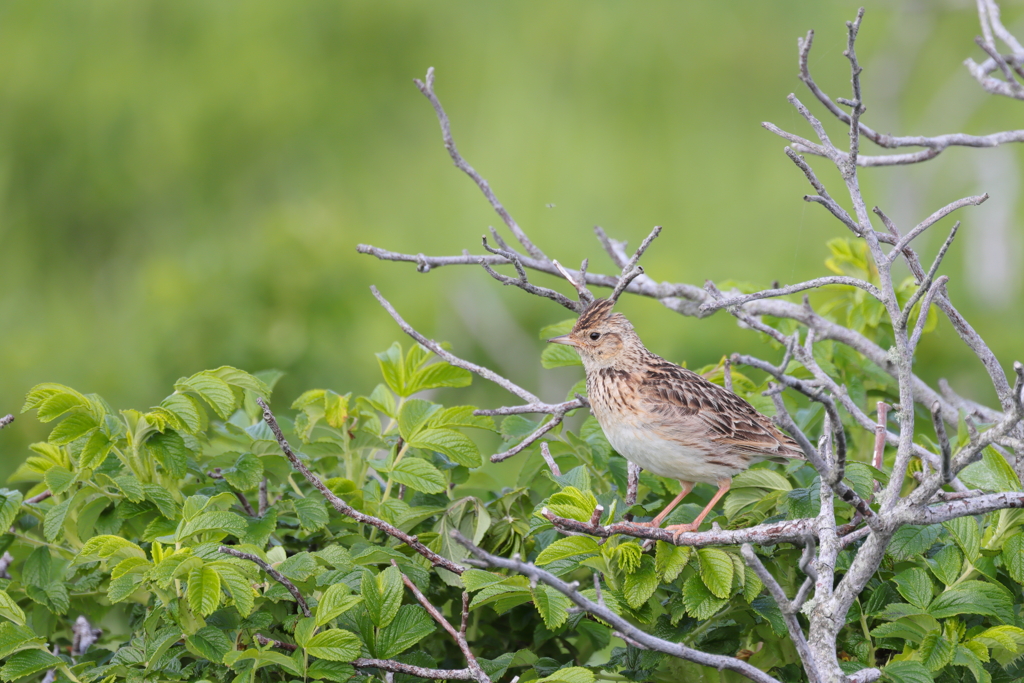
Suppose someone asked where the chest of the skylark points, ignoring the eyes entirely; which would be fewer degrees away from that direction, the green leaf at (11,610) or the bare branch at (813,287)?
the green leaf

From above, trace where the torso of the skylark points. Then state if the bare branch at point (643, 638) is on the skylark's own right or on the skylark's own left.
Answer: on the skylark's own left

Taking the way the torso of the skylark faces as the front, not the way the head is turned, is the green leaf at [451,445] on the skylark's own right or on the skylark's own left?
on the skylark's own right

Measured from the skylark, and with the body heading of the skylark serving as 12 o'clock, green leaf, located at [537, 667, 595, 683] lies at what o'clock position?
The green leaf is roughly at 9 o'clock from the skylark.

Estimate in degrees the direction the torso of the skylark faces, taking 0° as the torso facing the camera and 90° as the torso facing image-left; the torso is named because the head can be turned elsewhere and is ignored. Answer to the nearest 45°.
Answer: approximately 90°

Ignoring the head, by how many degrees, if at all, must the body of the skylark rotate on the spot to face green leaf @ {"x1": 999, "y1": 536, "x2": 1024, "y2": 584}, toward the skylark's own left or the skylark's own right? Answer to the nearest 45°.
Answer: approximately 135° to the skylark's own left

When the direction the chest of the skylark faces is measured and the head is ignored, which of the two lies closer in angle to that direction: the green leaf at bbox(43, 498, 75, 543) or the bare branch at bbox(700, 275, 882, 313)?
the green leaf

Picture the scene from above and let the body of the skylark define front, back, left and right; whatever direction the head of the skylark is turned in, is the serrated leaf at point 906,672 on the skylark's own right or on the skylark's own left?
on the skylark's own left
